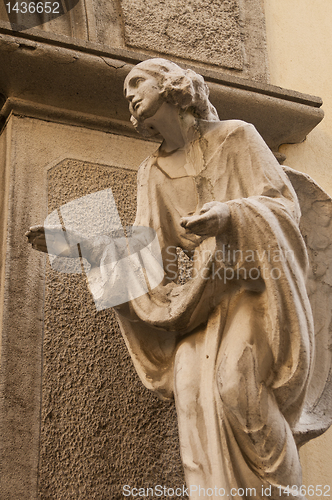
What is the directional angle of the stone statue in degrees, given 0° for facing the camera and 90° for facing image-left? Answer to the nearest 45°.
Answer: approximately 45°
